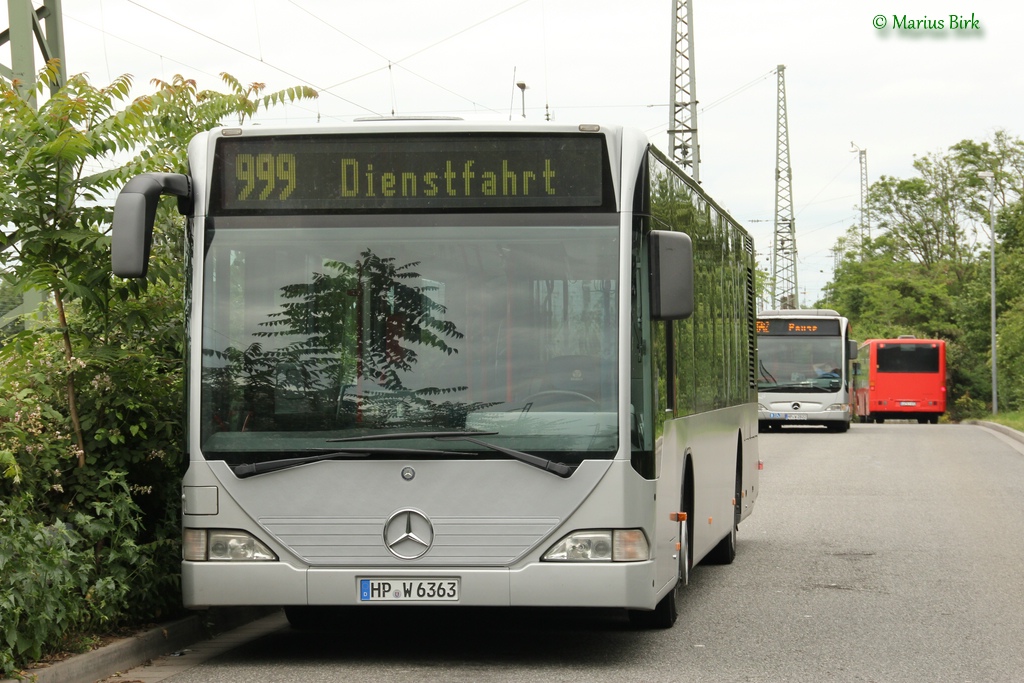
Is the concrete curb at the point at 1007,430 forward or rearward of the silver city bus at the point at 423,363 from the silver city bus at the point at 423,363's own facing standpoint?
rearward

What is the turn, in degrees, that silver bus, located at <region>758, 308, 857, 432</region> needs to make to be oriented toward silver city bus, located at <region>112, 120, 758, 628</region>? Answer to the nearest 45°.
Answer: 0° — it already faces it

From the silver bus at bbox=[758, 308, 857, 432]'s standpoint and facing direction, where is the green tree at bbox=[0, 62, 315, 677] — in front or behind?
in front

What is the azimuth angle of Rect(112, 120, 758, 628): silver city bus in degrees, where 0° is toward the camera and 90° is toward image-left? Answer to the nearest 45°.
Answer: approximately 0°

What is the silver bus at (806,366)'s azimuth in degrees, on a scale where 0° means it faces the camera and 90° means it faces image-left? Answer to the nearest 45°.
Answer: approximately 0°

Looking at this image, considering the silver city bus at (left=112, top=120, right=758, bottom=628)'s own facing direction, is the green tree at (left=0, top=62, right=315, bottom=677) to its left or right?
on its right

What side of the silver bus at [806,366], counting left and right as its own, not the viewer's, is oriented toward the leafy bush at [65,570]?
front

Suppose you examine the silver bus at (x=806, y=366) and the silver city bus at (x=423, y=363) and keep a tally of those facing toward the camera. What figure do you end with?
2
